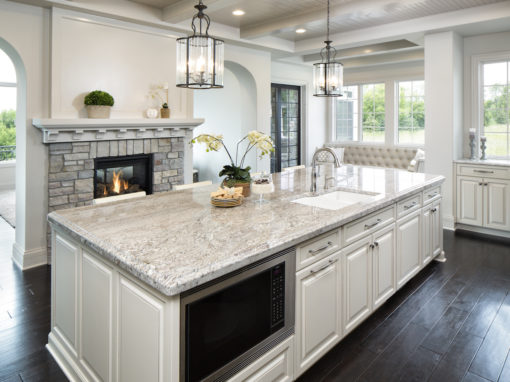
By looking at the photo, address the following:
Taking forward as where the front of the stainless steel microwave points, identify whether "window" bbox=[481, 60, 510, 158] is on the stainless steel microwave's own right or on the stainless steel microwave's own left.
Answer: on the stainless steel microwave's own left

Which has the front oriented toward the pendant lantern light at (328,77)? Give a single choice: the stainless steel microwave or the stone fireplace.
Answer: the stone fireplace

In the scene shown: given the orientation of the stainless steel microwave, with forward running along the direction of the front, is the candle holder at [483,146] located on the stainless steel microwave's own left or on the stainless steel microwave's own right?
on the stainless steel microwave's own left

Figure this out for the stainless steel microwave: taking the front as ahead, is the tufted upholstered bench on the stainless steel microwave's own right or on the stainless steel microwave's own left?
on the stainless steel microwave's own left

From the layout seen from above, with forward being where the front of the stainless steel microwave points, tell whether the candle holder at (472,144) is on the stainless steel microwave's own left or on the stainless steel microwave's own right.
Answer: on the stainless steel microwave's own left

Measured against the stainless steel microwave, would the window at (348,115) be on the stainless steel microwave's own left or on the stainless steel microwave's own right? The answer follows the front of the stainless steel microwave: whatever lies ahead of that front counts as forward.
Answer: on the stainless steel microwave's own left

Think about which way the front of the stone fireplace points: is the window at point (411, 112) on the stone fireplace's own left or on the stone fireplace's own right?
on the stone fireplace's own left
